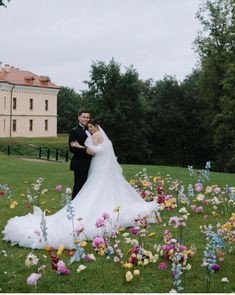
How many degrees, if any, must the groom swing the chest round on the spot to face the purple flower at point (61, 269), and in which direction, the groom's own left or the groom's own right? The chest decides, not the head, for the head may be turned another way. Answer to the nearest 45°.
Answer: approximately 45° to the groom's own right

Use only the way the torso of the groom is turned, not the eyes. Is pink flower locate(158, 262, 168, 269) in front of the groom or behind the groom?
in front

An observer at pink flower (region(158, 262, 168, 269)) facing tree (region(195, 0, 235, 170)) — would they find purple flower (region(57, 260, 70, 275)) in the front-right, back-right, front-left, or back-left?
back-left

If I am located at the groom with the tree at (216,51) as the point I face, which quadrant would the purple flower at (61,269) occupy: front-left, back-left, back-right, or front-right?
back-right

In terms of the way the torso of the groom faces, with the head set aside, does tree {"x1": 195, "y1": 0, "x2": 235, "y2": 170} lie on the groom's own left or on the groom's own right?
on the groom's own left

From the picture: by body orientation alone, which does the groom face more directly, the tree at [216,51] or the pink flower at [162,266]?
the pink flower

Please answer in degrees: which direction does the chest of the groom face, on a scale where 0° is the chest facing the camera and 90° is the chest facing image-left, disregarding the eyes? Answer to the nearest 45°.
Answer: approximately 315°

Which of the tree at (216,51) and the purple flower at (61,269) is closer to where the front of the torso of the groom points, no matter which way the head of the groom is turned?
the purple flower
